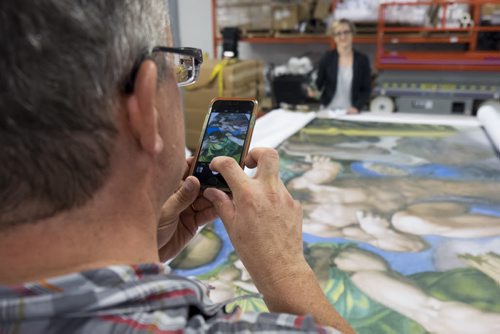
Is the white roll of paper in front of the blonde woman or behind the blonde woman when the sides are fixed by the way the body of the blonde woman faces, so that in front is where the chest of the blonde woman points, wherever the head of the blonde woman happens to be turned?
in front

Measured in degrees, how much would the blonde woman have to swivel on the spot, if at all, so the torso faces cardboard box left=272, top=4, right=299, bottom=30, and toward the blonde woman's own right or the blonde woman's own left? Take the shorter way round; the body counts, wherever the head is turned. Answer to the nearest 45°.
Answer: approximately 135° to the blonde woman's own right

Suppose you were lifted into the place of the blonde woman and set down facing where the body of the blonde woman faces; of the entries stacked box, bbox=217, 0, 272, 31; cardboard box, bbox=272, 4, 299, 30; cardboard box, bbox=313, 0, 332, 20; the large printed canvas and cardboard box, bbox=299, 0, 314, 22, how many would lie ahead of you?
1

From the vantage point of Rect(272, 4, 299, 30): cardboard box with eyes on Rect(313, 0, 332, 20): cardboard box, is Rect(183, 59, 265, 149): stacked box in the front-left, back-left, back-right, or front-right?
back-right

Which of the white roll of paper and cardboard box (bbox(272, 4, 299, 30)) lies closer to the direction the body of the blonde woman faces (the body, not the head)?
the white roll of paper

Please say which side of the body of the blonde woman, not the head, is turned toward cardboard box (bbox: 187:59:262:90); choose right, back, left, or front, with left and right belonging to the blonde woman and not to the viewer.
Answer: right

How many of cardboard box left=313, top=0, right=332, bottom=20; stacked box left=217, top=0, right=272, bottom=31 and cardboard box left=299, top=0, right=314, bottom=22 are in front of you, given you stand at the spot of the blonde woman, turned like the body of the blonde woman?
0

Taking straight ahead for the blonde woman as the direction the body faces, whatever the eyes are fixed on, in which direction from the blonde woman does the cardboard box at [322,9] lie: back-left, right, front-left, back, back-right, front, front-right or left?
back

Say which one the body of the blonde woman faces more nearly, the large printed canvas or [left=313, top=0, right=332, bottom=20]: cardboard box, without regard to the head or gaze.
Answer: the large printed canvas

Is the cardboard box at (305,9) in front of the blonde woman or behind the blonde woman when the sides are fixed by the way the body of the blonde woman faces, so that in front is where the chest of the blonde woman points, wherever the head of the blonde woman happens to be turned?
behind

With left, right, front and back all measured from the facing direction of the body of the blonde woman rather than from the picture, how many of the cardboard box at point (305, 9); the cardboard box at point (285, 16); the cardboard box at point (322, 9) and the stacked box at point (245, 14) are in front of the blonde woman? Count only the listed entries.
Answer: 0

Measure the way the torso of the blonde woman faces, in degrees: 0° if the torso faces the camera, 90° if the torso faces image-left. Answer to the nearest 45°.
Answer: approximately 0°

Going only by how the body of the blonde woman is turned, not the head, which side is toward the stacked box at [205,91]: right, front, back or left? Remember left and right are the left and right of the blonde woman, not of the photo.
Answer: right

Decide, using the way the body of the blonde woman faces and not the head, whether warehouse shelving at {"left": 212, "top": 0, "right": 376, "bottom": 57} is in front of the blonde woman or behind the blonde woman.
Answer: behind

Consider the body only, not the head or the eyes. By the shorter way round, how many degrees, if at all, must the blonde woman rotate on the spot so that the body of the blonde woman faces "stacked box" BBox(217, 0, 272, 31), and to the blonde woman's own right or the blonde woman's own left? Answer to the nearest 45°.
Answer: approximately 135° to the blonde woman's own right

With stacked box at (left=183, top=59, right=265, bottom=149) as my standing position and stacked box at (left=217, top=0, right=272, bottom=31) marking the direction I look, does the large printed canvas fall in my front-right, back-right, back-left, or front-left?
back-right

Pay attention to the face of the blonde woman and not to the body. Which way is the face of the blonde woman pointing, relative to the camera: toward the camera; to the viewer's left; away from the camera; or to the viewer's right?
toward the camera
